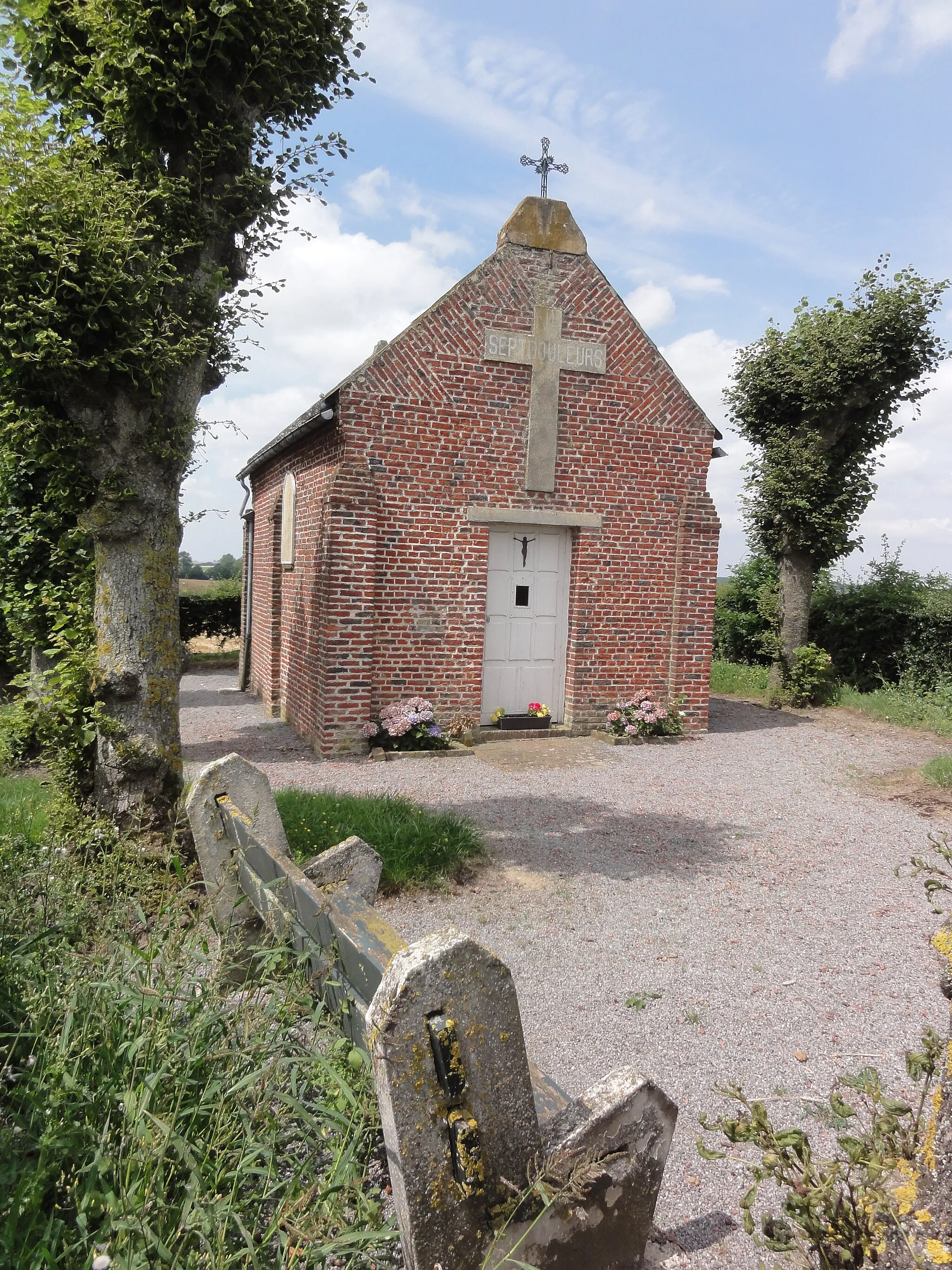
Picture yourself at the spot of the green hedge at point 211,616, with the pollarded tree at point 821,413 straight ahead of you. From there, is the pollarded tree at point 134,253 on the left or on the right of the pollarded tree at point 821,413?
right

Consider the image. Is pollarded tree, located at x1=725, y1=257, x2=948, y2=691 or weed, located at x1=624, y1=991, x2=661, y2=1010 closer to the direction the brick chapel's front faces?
the weed

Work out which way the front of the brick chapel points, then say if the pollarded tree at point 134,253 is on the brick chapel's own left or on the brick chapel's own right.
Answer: on the brick chapel's own right

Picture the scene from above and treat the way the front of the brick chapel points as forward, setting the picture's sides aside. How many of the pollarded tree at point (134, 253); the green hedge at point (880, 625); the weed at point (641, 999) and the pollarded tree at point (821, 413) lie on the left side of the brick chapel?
2

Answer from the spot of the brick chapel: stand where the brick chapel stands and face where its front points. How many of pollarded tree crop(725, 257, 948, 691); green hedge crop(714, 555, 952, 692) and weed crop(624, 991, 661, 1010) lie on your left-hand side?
2

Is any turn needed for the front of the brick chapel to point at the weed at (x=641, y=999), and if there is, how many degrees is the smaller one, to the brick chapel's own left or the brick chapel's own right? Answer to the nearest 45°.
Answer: approximately 45° to the brick chapel's own right

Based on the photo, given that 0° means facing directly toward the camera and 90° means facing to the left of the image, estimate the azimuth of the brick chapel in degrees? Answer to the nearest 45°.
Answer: approximately 315°

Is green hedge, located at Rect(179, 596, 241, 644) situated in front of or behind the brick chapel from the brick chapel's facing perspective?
behind

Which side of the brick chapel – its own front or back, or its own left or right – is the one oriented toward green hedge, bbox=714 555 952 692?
left
